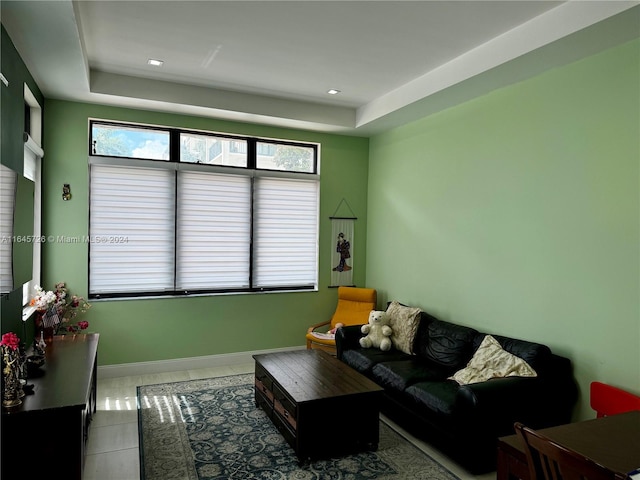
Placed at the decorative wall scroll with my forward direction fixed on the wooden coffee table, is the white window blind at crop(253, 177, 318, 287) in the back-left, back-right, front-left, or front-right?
front-right

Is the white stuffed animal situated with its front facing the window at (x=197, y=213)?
no

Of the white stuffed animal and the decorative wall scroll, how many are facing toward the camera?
2

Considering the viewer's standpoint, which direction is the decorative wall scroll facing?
facing the viewer

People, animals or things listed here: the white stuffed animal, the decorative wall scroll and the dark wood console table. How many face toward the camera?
2

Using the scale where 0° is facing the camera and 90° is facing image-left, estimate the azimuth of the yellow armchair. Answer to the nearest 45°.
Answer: approximately 45°

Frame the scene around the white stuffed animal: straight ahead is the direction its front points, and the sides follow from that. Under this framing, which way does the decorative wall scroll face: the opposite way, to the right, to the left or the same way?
the same way

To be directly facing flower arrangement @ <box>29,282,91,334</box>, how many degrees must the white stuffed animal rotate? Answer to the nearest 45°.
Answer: approximately 90° to its right

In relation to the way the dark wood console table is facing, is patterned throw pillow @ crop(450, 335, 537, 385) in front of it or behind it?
in front

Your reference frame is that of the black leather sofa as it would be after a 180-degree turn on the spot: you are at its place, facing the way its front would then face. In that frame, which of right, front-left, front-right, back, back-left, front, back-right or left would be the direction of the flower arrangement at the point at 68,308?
back-left

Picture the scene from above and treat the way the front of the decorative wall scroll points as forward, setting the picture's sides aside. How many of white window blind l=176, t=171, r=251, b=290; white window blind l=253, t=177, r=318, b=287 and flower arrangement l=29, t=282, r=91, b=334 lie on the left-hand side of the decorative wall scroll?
0

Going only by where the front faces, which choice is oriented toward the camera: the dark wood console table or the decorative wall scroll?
the decorative wall scroll

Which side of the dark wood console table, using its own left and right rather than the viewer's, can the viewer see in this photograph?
right

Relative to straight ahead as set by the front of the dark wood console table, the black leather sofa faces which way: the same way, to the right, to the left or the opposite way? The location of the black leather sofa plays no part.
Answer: the opposite way

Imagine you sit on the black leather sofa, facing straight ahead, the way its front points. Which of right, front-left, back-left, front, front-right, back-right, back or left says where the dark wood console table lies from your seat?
front

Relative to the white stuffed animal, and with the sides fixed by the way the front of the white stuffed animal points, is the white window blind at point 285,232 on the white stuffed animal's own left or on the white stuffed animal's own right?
on the white stuffed animal's own right

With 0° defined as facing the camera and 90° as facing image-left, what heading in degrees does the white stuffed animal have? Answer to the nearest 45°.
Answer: approximately 0°

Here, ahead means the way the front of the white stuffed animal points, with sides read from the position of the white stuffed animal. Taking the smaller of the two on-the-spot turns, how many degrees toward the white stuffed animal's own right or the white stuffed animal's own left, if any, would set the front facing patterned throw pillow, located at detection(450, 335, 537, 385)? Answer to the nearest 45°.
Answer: approximately 45° to the white stuffed animal's own left
